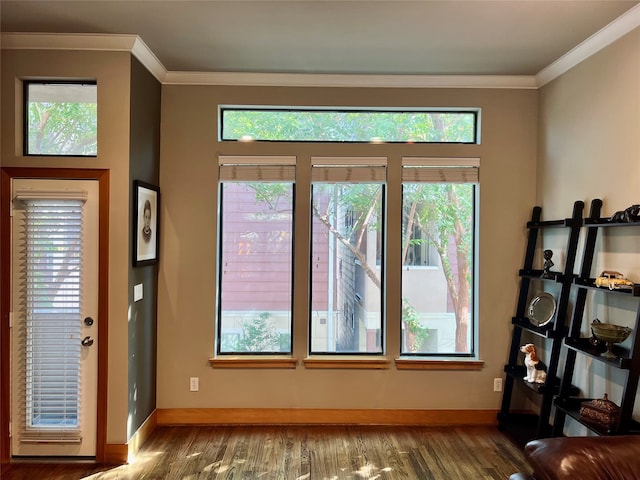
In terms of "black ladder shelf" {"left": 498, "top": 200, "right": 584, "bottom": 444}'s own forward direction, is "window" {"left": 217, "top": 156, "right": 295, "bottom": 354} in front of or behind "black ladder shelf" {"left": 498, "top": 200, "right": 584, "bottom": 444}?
in front

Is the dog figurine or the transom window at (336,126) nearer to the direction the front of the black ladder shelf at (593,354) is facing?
the transom window

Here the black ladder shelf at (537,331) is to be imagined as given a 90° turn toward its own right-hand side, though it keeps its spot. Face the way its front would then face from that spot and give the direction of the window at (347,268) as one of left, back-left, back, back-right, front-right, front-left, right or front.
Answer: front-left

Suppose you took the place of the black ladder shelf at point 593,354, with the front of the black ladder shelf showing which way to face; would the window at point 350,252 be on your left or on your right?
on your right

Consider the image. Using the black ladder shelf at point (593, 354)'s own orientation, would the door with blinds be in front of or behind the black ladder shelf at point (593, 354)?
in front

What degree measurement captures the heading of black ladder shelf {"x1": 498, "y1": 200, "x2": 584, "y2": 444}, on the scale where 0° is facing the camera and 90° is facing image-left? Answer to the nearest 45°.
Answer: approximately 45°

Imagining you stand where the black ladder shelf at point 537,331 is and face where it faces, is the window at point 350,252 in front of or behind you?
in front

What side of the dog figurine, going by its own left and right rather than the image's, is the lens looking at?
left

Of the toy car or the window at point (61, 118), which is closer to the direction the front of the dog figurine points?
the window

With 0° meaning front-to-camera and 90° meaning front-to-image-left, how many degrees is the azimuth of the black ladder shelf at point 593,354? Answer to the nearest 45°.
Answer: approximately 45°

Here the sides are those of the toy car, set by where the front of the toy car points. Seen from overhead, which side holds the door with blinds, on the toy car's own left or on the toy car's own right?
on the toy car's own right
